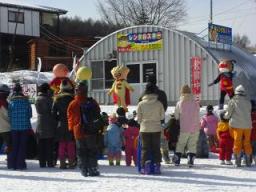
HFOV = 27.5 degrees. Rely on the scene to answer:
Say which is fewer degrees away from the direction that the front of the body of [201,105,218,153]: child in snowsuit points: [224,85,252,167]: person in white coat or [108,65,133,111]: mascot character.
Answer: the mascot character

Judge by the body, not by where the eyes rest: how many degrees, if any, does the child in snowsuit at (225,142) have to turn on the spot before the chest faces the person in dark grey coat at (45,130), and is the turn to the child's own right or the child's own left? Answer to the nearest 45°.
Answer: approximately 90° to the child's own left

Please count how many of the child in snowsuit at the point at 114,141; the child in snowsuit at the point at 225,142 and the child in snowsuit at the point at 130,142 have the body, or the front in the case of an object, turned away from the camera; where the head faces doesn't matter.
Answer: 3

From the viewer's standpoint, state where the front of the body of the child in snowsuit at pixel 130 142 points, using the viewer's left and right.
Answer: facing away from the viewer

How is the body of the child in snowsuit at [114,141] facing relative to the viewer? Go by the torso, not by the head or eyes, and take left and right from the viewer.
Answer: facing away from the viewer

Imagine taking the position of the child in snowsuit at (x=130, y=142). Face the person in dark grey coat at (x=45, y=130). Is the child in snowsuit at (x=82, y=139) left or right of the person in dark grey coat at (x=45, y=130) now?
left

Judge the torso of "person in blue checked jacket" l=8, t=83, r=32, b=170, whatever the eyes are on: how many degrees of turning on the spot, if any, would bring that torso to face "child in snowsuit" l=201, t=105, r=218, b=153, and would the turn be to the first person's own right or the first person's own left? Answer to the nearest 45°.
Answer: approximately 45° to the first person's own right

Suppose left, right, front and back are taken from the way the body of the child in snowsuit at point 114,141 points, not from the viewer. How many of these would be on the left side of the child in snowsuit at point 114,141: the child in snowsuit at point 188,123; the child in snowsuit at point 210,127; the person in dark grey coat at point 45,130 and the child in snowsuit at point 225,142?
1

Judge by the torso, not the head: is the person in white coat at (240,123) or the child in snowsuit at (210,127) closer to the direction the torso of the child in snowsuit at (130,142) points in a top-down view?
the child in snowsuit

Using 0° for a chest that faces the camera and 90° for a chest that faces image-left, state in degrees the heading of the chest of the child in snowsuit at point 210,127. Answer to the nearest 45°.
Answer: approximately 180°

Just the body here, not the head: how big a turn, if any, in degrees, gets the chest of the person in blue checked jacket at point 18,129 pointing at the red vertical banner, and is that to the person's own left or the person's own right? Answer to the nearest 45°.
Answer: approximately 45° to the person's own right

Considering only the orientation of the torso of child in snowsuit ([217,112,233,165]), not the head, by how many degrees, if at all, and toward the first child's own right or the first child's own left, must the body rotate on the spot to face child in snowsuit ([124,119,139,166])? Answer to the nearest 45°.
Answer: approximately 90° to the first child's own left

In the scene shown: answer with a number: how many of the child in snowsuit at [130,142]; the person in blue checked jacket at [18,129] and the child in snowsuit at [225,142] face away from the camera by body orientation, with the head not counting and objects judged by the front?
3

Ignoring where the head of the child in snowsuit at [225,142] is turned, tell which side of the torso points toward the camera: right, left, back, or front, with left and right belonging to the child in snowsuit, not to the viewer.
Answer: back

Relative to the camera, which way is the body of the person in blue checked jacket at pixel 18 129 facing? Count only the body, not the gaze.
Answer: away from the camera

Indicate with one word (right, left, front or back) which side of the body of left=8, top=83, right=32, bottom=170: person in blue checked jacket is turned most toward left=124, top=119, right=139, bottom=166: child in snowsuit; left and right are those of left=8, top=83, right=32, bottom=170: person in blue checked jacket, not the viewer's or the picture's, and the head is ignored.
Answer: right
